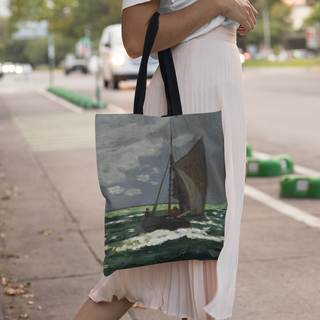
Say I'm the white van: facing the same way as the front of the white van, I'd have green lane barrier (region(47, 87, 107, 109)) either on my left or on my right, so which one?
on my right

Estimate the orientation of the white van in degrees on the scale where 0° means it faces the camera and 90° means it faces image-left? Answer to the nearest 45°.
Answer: approximately 315°

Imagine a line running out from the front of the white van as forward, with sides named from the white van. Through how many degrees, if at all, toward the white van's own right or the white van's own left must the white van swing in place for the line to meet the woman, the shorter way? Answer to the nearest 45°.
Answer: approximately 45° to the white van's own right
